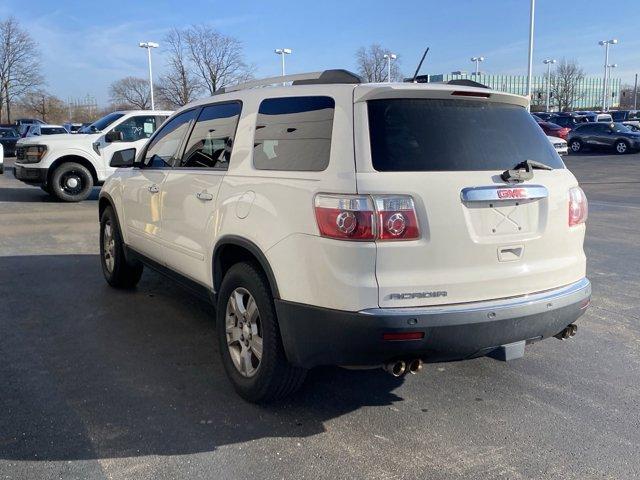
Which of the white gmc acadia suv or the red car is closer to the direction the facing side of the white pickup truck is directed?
the white gmc acadia suv

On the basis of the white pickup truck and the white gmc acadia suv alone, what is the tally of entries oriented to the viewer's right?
0

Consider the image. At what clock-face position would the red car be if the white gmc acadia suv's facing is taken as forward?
The red car is roughly at 2 o'clock from the white gmc acadia suv.

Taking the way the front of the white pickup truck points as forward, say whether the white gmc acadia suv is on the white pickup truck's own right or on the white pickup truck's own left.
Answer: on the white pickup truck's own left

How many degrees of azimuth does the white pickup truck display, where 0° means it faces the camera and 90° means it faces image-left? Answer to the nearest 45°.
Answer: approximately 45°

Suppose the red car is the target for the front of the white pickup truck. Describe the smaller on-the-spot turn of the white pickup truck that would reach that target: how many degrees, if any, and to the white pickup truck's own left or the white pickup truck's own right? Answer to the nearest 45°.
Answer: approximately 180°

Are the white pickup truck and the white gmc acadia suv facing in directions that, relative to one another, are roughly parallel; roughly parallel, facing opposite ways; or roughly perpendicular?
roughly perpendicular

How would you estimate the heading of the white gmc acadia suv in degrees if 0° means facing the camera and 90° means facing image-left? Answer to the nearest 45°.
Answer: approximately 135°

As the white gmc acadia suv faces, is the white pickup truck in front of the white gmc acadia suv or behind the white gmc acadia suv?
in front
